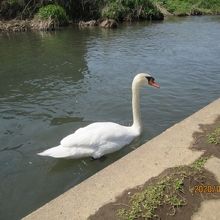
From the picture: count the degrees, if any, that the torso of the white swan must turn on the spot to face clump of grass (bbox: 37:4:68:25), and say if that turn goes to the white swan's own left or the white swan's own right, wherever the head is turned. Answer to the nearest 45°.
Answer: approximately 90° to the white swan's own left

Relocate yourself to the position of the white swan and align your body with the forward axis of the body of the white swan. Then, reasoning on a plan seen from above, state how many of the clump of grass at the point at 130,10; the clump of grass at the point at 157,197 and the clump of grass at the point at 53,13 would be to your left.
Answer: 2

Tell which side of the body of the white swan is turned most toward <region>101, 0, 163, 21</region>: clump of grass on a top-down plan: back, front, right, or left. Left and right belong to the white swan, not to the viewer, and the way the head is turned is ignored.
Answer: left

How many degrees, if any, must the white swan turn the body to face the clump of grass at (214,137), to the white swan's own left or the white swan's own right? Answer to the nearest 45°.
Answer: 0° — it already faces it

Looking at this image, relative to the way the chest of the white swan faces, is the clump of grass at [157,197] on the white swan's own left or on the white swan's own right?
on the white swan's own right

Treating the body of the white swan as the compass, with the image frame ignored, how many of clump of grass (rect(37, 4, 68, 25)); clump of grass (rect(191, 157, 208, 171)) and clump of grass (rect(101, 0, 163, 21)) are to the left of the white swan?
2

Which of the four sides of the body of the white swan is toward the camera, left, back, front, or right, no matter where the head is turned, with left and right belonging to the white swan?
right

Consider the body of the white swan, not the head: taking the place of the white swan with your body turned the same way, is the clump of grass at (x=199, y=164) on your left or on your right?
on your right
